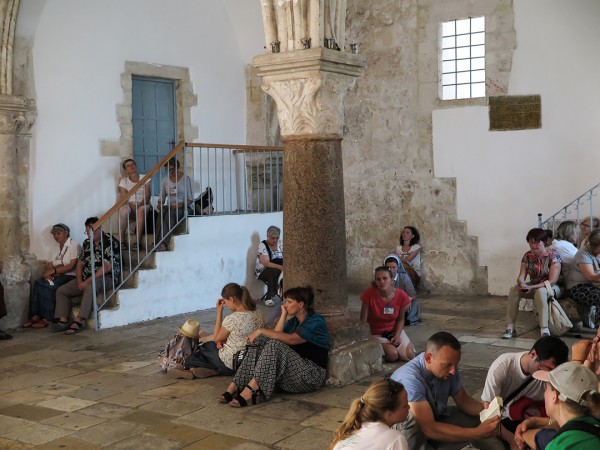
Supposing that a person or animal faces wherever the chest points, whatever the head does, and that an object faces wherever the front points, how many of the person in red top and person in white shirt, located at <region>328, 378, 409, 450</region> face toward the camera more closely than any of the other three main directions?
1

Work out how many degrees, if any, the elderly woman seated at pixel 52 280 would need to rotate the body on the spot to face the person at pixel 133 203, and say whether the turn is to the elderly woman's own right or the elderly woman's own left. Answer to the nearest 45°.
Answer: approximately 180°

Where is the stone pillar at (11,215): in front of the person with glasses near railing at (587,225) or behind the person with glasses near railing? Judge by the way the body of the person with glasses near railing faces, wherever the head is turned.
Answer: in front

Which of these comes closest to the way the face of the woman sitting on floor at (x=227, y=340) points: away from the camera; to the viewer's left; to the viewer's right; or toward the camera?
to the viewer's left

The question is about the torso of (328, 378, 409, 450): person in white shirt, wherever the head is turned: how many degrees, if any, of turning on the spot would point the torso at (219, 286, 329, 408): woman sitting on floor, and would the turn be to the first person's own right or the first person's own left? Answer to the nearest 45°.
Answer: approximately 45° to the first person's own left

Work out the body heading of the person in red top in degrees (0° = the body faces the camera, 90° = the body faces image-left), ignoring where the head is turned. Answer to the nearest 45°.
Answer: approximately 0°

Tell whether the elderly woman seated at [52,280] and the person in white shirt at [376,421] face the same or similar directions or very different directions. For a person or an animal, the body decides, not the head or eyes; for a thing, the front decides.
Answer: very different directions

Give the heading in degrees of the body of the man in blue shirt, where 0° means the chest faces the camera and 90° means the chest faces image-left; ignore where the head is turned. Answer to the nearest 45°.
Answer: approximately 315°

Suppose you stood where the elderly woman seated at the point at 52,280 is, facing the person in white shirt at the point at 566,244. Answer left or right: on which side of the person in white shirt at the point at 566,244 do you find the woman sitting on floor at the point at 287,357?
right
